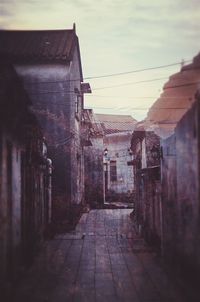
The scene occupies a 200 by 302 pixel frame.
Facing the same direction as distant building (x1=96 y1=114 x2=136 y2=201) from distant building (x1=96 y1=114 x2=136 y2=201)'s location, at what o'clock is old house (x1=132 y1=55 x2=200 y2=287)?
The old house is roughly at 12 o'clock from the distant building.

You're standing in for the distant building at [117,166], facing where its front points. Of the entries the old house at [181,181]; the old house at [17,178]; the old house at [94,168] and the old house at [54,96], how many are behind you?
0

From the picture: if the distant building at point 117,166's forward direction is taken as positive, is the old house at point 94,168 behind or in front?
in front

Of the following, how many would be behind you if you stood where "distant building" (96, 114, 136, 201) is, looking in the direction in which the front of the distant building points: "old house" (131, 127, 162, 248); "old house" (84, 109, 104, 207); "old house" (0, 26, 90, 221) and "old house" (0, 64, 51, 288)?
0

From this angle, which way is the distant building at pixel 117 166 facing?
toward the camera

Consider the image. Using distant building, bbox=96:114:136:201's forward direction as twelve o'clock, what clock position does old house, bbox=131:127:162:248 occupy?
The old house is roughly at 12 o'clock from the distant building.

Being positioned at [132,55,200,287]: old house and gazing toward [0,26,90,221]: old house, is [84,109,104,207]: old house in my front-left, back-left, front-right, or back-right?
front-right

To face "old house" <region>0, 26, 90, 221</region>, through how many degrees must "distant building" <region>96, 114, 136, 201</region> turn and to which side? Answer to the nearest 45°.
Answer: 0° — it already faces it

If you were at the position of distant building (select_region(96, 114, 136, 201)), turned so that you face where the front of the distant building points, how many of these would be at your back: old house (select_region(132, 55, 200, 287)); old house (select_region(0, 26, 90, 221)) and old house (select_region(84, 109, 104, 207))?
0

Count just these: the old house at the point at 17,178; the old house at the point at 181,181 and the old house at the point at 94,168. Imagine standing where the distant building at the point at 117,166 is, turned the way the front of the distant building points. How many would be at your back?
0

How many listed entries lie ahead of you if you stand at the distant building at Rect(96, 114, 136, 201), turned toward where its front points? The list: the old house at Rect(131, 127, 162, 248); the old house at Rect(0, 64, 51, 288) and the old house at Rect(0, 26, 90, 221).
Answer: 3

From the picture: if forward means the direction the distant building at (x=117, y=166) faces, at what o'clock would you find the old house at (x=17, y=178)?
The old house is roughly at 12 o'clock from the distant building.
